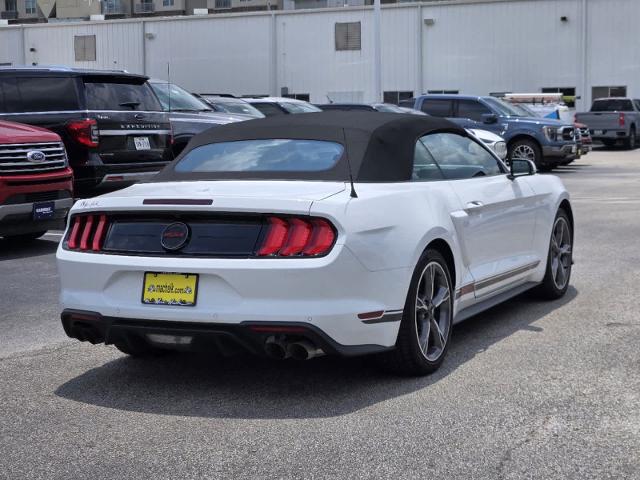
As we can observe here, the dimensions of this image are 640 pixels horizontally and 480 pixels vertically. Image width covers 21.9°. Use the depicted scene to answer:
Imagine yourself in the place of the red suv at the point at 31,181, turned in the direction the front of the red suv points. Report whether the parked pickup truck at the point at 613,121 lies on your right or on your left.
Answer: on your left

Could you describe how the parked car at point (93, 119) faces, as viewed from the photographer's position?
facing away from the viewer and to the left of the viewer

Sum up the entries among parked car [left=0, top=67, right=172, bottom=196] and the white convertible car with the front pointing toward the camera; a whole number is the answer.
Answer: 0

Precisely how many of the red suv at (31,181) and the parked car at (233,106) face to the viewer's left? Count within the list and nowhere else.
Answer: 0

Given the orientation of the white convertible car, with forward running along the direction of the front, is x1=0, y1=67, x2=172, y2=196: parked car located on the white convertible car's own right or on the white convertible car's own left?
on the white convertible car's own left

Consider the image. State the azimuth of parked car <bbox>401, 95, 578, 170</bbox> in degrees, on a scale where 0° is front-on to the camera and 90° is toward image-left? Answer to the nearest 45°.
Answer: approximately 315°

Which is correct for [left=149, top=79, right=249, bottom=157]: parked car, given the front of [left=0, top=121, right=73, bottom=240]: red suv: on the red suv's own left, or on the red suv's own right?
on the red suv's own left
